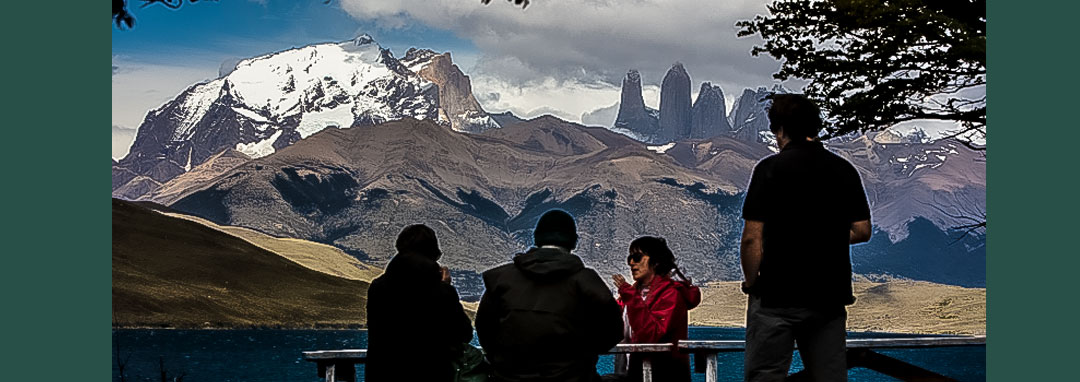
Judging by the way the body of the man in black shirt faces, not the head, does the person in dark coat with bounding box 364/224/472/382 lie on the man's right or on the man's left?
on the man's left

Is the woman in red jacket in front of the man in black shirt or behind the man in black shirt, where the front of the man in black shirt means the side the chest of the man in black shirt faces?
in front

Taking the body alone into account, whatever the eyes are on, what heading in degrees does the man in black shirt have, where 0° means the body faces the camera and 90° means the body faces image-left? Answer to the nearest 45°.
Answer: approximately 180°

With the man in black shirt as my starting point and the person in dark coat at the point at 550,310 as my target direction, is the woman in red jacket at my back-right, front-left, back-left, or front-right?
front-right

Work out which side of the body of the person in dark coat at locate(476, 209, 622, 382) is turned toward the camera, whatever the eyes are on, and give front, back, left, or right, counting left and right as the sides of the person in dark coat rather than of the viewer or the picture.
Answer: back

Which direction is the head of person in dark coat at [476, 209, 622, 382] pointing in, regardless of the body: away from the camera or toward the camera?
away from the camera

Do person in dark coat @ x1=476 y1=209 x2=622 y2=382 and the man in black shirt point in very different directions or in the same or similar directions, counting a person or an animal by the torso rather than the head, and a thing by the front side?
same or similar directions

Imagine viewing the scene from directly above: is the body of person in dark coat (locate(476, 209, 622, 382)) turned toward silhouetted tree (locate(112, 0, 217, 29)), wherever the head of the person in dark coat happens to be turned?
no

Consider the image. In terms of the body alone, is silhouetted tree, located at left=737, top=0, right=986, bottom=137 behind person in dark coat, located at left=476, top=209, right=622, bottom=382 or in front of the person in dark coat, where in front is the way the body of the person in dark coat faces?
in front

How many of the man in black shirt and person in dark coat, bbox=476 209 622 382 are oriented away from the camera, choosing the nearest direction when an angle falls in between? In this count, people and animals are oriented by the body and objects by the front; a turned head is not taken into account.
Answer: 2

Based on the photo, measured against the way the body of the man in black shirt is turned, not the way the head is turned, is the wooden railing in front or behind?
in front

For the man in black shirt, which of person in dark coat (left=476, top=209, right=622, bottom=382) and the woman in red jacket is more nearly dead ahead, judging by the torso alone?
the woman in red jacket

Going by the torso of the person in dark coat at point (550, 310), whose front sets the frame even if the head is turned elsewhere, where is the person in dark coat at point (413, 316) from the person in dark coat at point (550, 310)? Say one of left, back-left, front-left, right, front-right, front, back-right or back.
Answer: front-left
